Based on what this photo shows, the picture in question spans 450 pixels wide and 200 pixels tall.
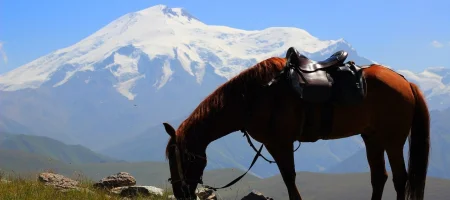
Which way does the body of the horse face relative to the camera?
to the viewer's left

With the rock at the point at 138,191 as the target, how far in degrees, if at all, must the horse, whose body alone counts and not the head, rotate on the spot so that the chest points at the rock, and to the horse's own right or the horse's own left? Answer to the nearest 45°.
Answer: approximately 45° to the horse's own right

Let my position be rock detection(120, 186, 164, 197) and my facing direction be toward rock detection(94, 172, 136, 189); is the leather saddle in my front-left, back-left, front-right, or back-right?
back-right

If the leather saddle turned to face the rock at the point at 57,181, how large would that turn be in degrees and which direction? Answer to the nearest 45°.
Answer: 0° — it already faces it

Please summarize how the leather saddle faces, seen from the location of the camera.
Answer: facing to the left of the viewer

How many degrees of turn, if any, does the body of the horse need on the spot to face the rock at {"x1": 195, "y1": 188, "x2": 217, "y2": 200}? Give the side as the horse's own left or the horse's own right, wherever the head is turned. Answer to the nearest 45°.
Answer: approximately 45° to the horse's own right
